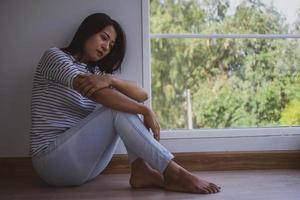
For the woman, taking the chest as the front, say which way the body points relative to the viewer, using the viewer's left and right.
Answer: facing to the right of the viewer

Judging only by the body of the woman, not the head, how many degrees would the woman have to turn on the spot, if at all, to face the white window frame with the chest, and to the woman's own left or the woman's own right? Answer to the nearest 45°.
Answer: approximately 45° to the woman's own left
